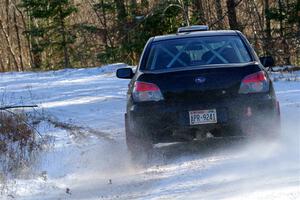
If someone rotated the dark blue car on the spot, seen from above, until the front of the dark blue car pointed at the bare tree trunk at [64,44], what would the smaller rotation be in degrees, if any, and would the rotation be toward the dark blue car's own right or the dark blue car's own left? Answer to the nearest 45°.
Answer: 0° — it already faces it

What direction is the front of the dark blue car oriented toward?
away from the camera

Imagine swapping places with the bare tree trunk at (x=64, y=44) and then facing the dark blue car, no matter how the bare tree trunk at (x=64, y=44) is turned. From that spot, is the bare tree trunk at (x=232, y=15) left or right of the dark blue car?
left

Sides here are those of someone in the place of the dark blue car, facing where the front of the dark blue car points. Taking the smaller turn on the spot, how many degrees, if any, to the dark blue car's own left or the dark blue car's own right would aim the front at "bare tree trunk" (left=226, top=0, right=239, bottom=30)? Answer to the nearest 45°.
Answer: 0° — it already faces it

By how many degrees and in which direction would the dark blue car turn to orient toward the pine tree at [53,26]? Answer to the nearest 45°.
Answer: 0° — it already faces it
